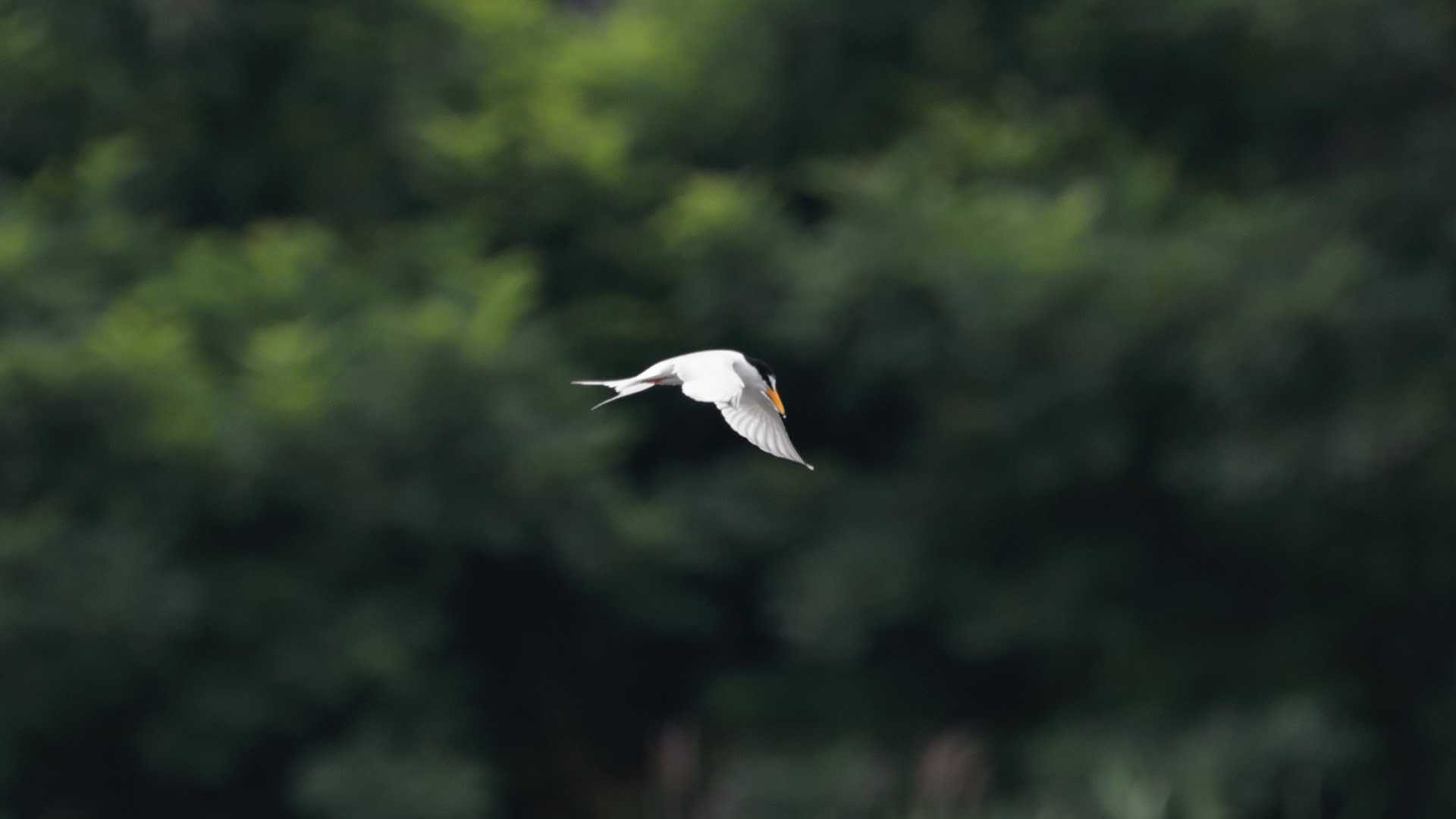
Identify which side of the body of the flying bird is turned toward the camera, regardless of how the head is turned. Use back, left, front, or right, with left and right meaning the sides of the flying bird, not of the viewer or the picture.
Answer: right
